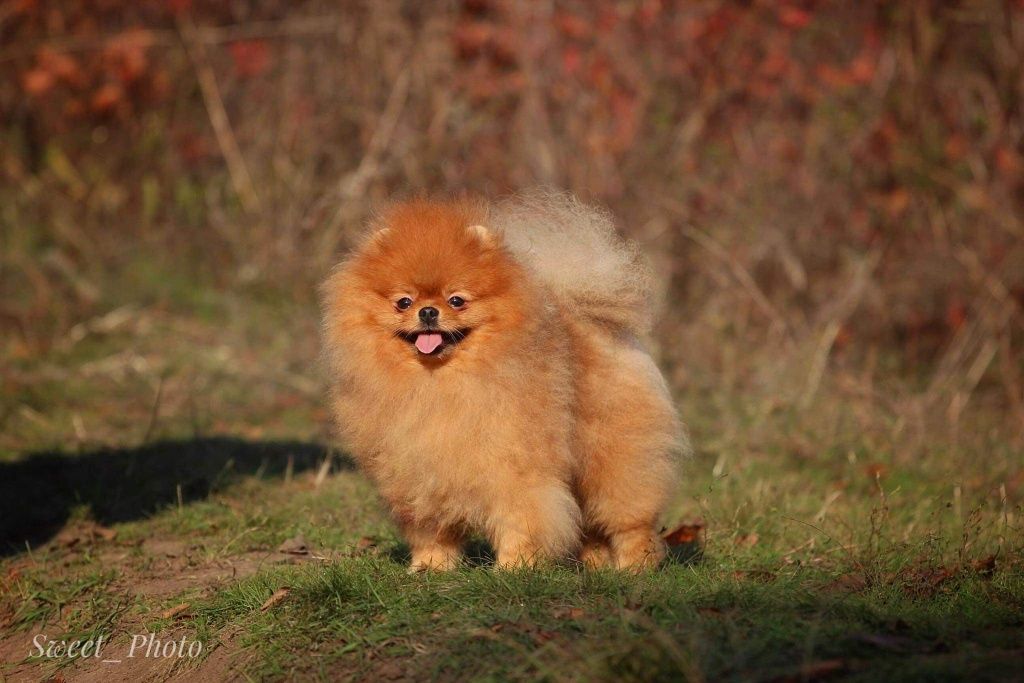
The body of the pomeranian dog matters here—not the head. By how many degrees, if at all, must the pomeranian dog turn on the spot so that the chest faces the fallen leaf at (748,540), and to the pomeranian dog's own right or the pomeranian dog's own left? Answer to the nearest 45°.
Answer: approximately 180°

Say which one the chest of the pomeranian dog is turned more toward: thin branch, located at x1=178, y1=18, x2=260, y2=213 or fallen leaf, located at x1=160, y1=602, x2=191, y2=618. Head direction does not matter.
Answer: the fallen leaf

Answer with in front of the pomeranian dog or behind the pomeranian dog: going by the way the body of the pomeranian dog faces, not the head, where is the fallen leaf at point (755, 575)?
behind

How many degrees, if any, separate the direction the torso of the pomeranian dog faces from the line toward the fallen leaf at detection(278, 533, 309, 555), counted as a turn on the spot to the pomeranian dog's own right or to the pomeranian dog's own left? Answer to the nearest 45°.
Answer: approximately 90° to the pomeranian dog's own right

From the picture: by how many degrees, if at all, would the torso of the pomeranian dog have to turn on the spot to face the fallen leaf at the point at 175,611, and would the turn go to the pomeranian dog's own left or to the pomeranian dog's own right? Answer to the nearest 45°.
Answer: approximately 45° to the pomeranian dog's own right

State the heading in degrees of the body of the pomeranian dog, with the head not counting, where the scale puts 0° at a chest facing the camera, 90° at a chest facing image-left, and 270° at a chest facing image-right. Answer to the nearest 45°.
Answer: approximately 45°

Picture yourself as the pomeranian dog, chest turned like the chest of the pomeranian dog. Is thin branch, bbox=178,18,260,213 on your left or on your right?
on your right
